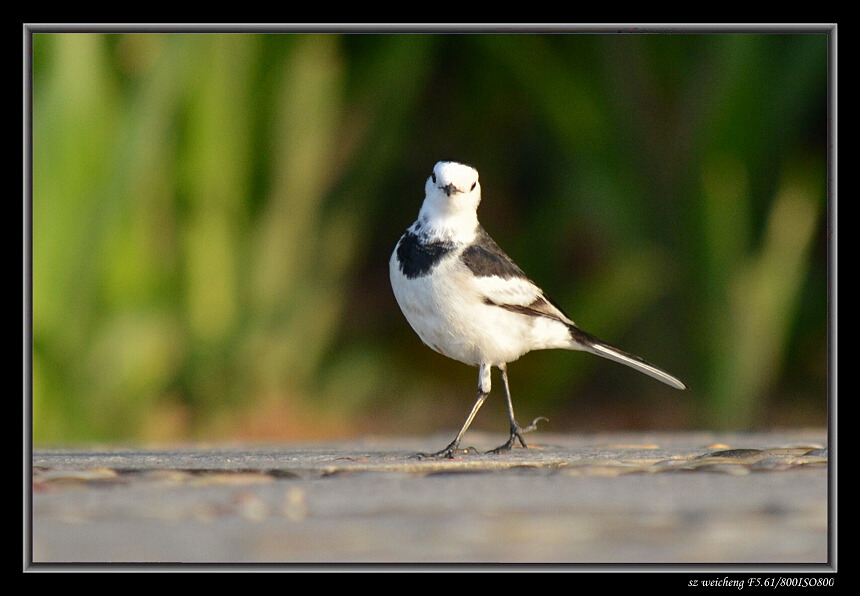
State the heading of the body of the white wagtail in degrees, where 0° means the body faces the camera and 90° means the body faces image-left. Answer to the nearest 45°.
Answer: approximately 45°
